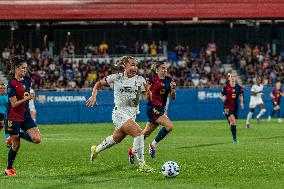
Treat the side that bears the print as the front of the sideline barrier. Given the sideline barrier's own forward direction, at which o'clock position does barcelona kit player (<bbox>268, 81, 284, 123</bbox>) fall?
The barcelona kit player is roughly at 9 o'clock from the sideline barrier.
